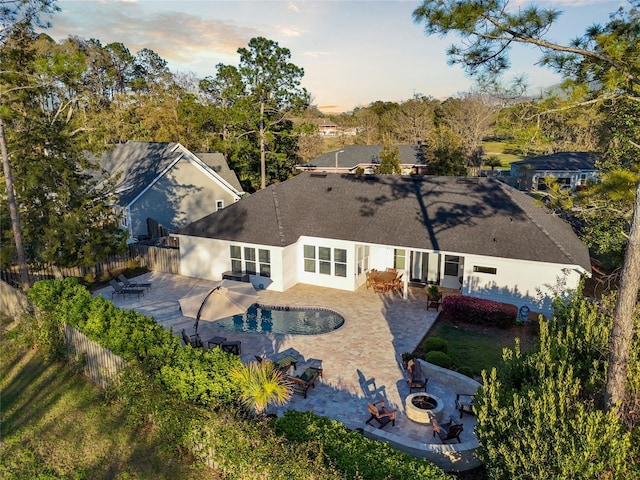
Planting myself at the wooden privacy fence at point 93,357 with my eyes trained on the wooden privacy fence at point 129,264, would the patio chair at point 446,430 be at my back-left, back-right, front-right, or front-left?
back-right

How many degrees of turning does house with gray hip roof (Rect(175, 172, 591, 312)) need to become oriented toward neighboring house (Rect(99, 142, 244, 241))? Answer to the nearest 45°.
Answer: approximately 45° to its left

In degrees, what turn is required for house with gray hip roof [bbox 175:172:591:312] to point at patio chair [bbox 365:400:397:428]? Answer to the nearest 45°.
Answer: approximately 180°

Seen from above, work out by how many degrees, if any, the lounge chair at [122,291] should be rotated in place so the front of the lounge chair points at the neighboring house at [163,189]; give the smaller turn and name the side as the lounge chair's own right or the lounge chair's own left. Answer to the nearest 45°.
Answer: approximately 90° to the lounge chair's own left

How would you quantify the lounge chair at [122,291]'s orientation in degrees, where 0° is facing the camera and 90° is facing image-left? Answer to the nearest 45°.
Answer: approximately 270°

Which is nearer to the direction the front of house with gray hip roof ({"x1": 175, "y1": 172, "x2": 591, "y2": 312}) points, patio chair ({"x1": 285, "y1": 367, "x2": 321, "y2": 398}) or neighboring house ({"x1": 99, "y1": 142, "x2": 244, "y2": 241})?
the neighboring house

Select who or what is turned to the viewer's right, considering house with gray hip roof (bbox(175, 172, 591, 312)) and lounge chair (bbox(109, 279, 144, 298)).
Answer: the lounge chair

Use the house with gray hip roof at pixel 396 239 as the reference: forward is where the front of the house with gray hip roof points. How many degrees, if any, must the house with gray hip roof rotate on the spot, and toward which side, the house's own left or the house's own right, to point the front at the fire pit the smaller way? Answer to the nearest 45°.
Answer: approximately 180°

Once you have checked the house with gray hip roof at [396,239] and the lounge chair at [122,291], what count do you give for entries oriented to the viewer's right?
1

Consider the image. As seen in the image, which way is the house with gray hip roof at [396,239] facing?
away from the camera

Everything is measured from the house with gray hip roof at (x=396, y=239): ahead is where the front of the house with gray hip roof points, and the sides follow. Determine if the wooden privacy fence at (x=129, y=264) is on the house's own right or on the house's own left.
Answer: on the house's own left
